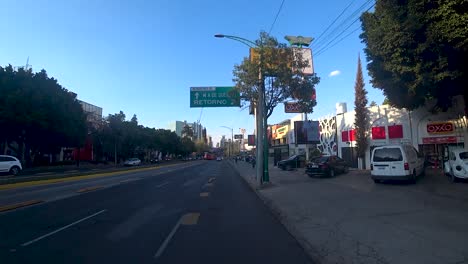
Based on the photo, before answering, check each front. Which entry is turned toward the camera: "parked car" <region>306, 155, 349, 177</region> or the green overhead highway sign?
the green overhead highway sign

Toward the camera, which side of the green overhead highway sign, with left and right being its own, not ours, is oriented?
front

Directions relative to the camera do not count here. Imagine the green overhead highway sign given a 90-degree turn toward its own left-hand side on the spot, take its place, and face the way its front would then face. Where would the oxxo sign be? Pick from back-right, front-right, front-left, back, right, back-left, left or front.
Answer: front

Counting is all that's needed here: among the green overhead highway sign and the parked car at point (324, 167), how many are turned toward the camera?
1

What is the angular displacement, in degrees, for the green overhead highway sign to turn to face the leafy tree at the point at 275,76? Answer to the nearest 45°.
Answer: approximately 45° to its left

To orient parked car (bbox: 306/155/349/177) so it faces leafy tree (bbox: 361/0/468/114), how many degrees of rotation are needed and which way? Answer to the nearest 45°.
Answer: approximately 90° to its right

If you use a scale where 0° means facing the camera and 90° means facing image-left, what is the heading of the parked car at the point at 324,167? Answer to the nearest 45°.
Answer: approximately 225°

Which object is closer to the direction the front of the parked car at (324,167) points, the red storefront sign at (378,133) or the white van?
the red storefront sign

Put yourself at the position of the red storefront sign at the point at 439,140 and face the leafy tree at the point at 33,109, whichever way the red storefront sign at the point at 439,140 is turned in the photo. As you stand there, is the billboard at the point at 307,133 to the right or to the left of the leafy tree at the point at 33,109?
right
